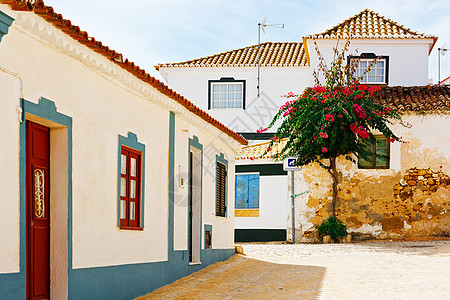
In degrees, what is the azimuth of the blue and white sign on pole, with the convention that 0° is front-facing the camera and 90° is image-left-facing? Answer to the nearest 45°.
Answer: approximately 0°

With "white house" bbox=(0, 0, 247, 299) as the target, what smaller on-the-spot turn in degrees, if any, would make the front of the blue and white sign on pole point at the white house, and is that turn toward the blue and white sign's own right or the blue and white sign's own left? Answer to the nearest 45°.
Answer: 0° — it already faces it

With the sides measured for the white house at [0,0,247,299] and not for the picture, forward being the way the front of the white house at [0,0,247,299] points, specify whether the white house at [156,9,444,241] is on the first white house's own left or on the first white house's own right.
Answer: on the first white house's own left

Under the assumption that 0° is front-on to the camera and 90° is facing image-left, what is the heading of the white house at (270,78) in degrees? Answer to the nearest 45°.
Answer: approximately 0°

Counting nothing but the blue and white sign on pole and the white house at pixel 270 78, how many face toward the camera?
2
